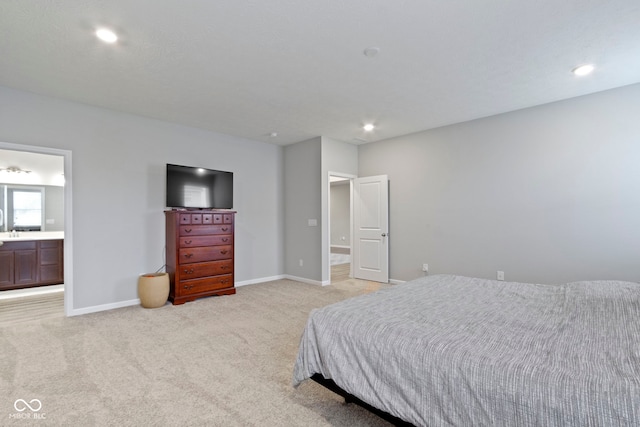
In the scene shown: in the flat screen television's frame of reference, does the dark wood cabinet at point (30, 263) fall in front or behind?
behind

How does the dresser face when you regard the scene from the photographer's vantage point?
facing the viewer and to the right of the viewer

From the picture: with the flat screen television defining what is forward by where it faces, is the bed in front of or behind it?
in front

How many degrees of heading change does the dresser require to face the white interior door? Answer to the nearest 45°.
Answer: approximately 45° to its left

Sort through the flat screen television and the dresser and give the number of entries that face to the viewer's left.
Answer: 0

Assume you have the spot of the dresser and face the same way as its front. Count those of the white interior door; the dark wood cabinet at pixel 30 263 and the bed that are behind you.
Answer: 1

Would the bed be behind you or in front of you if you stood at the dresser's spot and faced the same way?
in front
